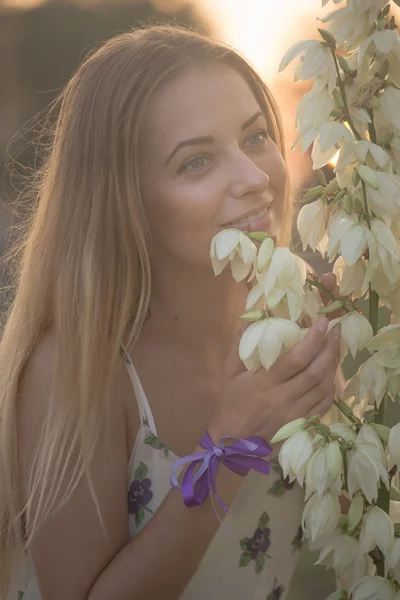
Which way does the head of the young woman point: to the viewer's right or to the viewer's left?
to the viewer's right

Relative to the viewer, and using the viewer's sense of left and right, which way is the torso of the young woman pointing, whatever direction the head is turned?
facing the viewer and to the right of the viewer
